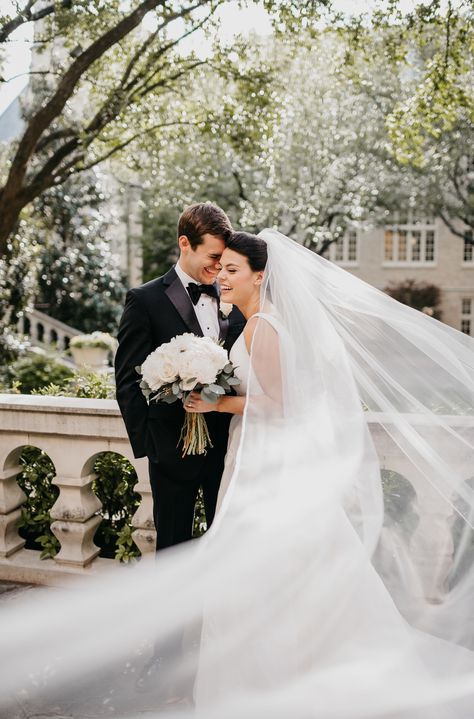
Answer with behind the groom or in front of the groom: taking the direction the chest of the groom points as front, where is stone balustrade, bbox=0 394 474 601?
behind

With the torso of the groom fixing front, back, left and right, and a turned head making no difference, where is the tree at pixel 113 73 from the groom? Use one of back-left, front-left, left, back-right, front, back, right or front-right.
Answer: back-left

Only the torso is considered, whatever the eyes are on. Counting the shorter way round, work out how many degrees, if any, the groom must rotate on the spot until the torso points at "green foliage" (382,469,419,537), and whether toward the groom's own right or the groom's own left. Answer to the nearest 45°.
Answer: approximately 45° to the groom's own left

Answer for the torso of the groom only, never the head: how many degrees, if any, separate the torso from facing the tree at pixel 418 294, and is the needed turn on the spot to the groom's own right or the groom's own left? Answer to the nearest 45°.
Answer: approximately 90° to the groom's own left

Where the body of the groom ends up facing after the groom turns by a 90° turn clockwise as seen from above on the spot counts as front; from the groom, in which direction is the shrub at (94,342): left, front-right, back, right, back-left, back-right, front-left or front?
back-right

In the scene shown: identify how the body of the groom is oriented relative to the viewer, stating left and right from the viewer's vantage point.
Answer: facing the viewer and to the right of the viewer

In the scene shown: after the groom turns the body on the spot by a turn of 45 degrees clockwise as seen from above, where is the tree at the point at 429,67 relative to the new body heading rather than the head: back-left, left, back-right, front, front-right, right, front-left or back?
back-left

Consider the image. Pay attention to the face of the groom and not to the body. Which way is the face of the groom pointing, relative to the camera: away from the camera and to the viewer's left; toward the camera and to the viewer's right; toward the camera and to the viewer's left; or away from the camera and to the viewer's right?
toward the camera and to the viewer's right

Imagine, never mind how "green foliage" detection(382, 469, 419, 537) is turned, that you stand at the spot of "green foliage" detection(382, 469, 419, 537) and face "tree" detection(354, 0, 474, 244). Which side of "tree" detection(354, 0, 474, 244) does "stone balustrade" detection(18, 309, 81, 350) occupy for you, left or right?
left
